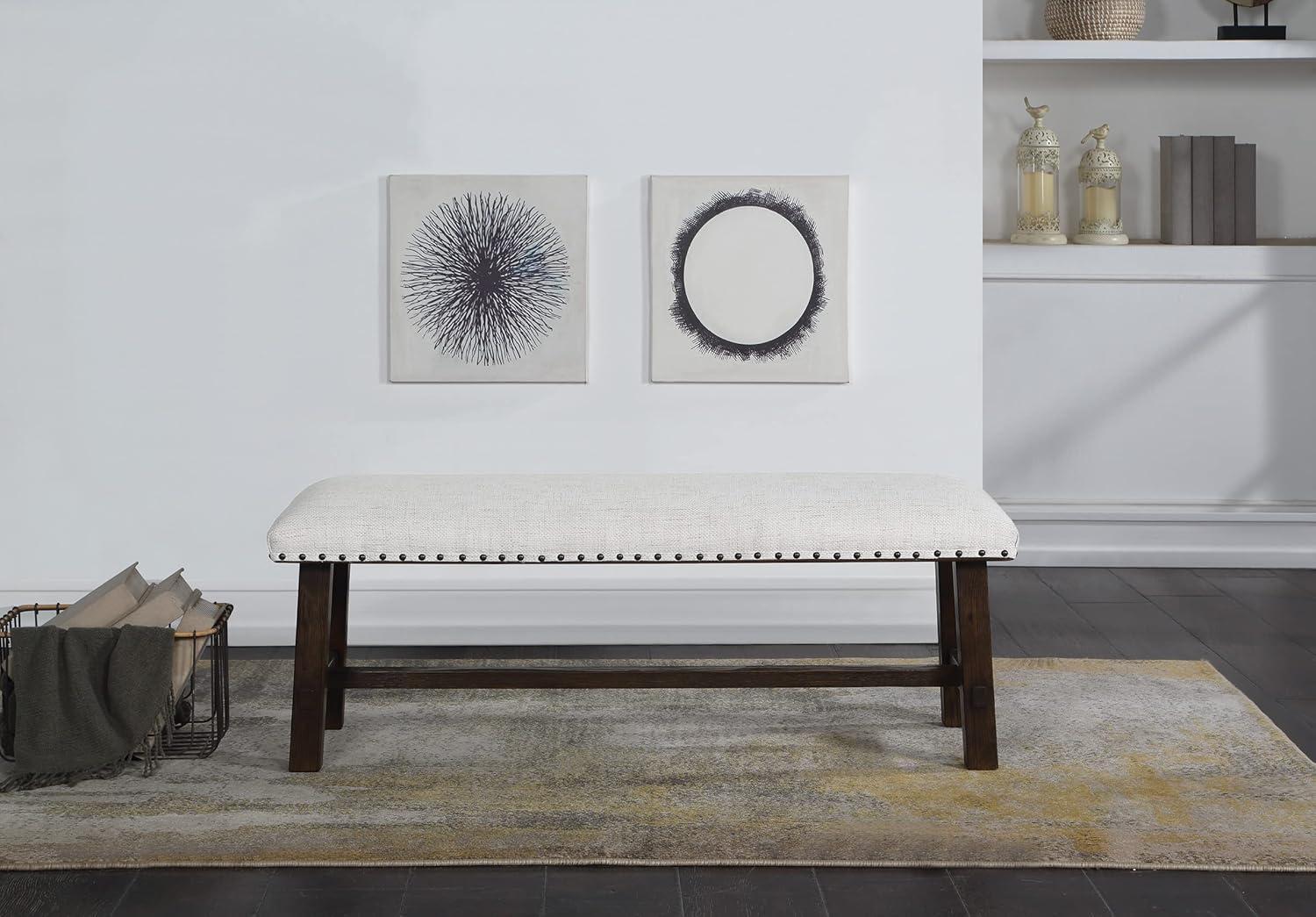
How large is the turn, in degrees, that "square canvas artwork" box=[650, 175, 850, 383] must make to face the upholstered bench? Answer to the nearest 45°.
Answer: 0° — it already faces it

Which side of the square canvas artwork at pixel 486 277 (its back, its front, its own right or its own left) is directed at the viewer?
front

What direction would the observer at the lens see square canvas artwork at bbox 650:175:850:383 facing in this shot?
facing the viewer

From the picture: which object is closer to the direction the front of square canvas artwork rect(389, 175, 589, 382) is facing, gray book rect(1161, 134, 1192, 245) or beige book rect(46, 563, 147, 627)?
the beige book

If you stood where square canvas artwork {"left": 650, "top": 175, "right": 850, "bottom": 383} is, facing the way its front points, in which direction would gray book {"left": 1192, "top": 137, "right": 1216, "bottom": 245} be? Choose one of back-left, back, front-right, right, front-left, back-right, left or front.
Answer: back-left

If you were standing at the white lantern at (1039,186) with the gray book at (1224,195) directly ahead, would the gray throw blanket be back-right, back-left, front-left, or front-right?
back-right

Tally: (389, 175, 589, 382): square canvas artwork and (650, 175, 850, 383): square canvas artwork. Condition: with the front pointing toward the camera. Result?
2

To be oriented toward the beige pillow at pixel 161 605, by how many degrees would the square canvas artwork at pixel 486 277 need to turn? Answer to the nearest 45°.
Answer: approximately 45° to its right

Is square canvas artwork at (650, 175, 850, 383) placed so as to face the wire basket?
no

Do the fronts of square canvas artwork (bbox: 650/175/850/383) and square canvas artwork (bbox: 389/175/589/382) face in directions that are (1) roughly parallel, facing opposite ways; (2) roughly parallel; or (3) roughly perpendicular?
roughly parallel

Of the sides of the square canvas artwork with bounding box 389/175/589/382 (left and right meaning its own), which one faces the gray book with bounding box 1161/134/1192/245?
left

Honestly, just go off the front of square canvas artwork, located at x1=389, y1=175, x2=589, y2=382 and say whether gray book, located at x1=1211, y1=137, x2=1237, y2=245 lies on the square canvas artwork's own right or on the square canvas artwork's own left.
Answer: on the square canvas artwork's own left

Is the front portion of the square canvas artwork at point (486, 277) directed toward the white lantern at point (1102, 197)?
no

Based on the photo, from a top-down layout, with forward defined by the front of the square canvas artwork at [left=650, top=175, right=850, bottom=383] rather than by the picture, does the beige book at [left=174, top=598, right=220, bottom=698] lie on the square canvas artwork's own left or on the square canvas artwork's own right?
on the square canvas artwork's own right
